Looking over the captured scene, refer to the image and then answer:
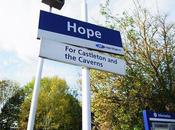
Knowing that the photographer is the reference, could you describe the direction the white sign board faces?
facing the viewer and to the right of the viewer

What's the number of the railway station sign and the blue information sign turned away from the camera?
0

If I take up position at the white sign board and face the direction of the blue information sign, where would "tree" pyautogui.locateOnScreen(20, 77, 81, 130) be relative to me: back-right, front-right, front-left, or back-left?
front-left

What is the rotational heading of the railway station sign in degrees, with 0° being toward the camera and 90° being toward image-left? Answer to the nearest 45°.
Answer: approximately 315°

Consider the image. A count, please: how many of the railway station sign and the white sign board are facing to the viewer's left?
0

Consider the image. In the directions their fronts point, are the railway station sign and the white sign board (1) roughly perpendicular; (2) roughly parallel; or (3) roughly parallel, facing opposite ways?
roughly parallel

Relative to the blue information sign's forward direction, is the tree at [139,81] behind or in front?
behind

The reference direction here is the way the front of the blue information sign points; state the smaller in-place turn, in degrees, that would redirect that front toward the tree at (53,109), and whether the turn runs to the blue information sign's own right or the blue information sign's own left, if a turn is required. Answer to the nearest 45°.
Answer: approximately 180°

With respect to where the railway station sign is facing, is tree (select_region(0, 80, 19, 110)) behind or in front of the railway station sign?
behind

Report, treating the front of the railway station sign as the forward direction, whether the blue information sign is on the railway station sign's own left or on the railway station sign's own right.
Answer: on the railway station sign's own left
